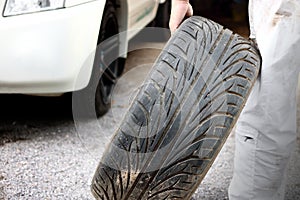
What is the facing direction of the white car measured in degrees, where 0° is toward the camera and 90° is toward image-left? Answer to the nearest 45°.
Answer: approximately 45°
